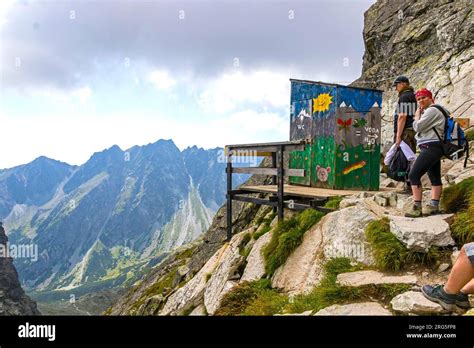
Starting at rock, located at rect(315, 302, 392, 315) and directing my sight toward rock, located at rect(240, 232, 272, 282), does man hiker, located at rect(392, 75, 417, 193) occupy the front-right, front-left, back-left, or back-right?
front-right

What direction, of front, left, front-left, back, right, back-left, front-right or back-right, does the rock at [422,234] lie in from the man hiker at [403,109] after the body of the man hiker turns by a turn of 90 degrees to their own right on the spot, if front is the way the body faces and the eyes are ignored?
back

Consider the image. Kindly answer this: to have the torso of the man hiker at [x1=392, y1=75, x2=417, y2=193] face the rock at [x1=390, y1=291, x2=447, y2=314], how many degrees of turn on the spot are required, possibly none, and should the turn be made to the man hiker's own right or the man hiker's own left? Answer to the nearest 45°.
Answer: approximately 90° to the man hiker's own left

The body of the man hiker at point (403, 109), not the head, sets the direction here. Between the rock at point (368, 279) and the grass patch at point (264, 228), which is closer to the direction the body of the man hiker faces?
the grass patch

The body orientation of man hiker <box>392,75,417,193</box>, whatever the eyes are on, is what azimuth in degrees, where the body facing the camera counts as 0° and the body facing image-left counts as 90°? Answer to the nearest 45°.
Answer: approximately 90°

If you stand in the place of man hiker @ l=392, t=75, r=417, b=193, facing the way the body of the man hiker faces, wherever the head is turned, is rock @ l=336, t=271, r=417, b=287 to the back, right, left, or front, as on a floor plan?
left
